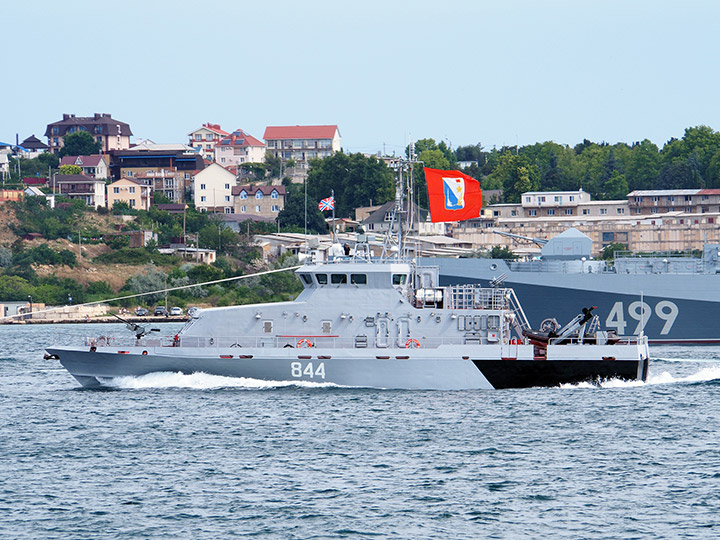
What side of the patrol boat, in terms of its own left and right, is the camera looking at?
left
